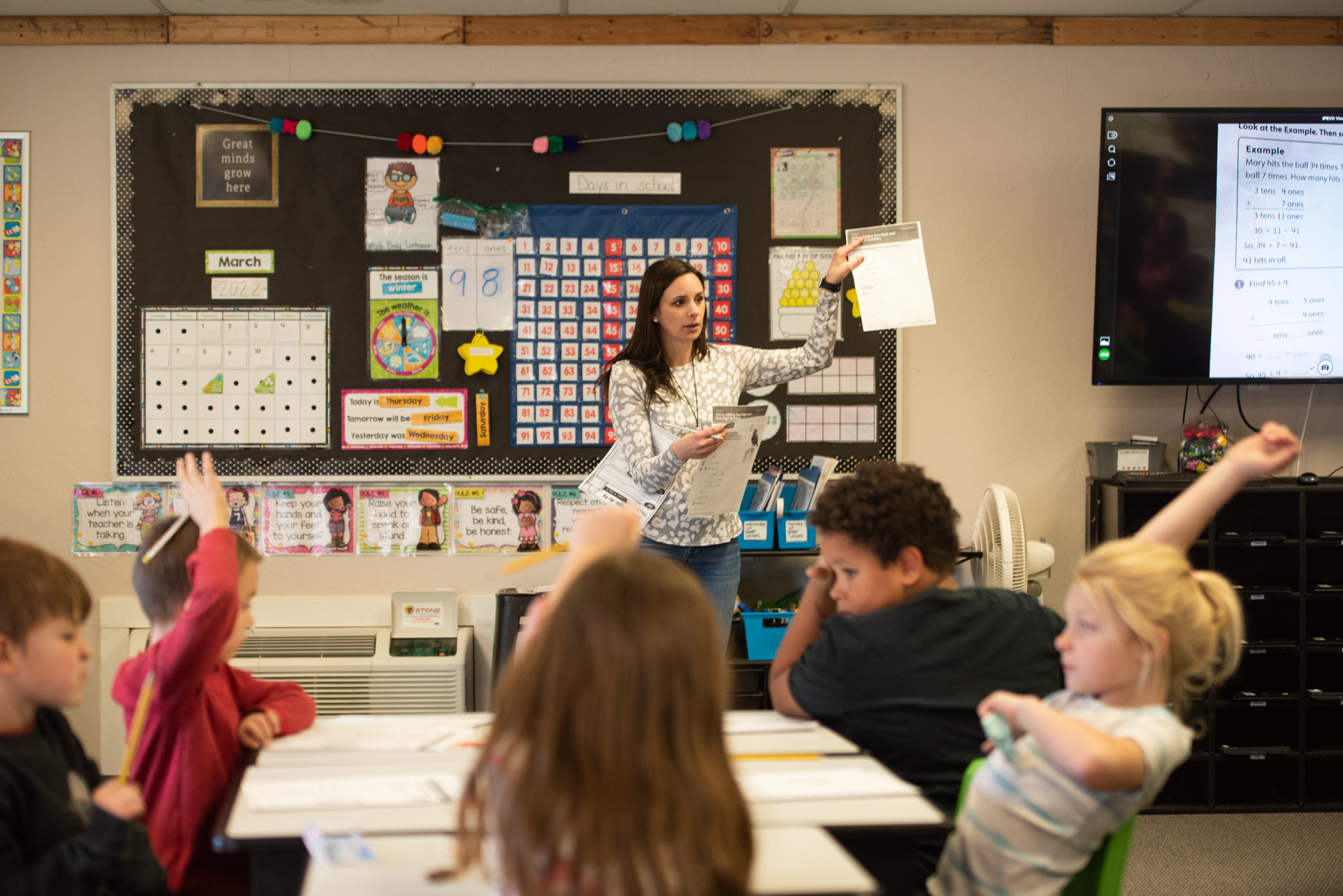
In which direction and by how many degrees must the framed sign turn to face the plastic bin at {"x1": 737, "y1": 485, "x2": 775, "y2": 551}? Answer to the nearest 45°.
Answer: approximately 45° to its left

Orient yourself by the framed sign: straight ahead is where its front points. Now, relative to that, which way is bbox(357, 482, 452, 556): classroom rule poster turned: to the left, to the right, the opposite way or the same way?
the same way

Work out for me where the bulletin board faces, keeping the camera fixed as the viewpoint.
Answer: facing the viewer

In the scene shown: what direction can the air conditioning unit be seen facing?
toward the camera

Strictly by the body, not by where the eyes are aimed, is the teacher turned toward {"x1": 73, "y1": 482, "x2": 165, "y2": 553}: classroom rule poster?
no

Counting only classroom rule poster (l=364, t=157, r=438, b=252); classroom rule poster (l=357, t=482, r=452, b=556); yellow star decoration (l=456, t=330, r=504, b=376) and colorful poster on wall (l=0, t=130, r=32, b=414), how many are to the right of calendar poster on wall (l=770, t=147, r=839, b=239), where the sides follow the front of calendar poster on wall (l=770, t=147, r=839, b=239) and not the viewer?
4

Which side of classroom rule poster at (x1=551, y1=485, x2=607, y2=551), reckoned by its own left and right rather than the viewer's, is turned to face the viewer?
front

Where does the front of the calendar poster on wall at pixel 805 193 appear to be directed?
toward the camera

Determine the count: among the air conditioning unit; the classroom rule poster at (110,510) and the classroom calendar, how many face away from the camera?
0

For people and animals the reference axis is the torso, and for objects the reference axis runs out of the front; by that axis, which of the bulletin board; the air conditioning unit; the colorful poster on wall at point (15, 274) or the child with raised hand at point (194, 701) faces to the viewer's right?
the child with raised hand

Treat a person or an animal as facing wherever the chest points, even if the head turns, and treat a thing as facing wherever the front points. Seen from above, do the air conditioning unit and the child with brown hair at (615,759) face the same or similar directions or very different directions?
very different directions

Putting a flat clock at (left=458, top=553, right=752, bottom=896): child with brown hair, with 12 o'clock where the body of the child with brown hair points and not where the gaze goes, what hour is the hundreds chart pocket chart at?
The hundreds chart pocket chart is roughly at 12 o'clock from the child with brown hair.

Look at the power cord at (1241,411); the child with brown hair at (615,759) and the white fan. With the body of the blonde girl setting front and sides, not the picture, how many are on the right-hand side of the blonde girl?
2

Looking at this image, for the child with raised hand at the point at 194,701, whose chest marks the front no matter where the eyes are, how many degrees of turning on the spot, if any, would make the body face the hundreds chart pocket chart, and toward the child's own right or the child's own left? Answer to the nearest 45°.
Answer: approximately 45° to the child's own left

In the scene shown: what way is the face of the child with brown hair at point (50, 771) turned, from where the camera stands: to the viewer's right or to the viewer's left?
to the viewer's right

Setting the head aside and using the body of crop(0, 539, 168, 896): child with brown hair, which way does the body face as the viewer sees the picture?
to the viewer's right

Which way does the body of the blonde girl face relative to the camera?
to the viewer's left

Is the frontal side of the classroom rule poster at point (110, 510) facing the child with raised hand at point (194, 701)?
yes

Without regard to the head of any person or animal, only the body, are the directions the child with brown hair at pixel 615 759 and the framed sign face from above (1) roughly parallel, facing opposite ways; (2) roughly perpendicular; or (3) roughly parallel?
roughly parallel, facing opposite ways
